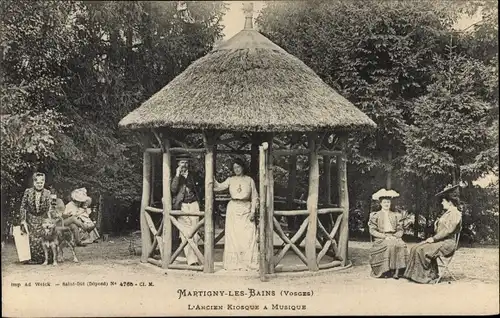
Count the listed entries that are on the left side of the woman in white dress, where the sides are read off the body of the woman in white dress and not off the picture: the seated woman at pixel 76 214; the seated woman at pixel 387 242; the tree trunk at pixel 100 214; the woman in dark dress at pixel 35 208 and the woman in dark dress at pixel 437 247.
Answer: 2

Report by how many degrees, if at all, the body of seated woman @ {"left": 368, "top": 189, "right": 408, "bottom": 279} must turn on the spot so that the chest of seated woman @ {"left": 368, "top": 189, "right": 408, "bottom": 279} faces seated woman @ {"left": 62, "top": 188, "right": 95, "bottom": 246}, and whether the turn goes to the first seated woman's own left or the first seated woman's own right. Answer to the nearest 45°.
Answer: approximately 90° to the first seated woman's own right

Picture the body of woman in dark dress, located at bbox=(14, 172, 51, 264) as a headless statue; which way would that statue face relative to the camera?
toward the camera

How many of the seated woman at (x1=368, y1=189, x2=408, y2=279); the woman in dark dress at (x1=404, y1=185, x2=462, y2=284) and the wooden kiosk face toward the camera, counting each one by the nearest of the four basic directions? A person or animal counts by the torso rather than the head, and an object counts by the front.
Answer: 2

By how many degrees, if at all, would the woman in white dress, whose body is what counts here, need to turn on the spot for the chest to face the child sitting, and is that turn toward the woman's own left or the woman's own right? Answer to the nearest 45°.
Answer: approximately 135° to the woman's own right

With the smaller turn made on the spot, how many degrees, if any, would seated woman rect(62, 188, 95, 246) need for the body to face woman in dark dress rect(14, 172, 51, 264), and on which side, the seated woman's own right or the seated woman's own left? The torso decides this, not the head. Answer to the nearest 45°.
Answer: approximately 45° to the seated woman's own right

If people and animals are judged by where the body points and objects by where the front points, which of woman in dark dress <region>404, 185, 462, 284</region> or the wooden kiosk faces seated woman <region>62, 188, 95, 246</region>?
the woman in dark dress

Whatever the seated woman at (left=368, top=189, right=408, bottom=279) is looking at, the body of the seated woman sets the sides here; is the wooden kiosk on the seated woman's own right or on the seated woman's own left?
on the seated woman's own right

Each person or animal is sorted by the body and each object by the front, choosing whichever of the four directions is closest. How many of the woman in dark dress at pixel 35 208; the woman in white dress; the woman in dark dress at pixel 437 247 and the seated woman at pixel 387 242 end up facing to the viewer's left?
1

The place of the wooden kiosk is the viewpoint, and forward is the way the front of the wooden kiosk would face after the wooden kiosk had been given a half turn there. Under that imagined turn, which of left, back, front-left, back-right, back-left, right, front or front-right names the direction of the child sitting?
front-left

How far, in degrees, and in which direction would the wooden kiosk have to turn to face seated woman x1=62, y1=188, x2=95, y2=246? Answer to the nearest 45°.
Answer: approximately 135° to its right

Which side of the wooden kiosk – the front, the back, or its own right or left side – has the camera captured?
front

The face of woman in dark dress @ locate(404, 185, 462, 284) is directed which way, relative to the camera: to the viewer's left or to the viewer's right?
to the viewer's left

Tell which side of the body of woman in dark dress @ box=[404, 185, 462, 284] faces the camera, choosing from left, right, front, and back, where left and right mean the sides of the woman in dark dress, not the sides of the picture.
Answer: left

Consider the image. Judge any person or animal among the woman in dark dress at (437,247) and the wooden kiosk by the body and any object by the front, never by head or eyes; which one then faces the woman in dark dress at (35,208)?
the woman in dark dress at (437,247)
